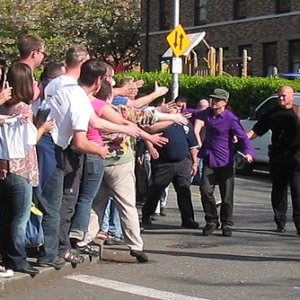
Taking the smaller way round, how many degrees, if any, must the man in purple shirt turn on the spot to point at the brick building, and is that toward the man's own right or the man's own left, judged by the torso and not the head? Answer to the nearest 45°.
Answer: approximately 135° to the man's own right

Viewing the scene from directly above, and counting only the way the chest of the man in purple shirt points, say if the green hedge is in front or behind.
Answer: behind

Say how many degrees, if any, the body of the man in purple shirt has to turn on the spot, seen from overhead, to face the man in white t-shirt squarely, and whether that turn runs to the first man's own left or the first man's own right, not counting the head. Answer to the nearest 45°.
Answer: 0° — they already face them

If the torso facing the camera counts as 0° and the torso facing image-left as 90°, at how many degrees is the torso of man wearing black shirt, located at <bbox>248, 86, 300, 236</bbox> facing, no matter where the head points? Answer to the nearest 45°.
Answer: approximately 45°

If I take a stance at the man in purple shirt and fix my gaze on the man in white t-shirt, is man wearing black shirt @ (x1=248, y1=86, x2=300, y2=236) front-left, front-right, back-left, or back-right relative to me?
back-left

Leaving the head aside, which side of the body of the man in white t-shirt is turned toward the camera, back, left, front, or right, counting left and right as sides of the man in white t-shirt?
right
